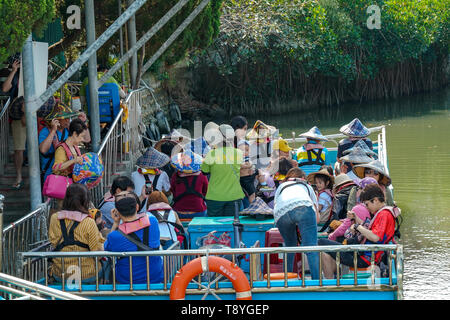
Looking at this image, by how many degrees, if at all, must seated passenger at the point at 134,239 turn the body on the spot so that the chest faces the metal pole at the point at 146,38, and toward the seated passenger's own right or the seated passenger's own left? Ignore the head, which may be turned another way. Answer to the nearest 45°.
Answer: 0° — they already face it

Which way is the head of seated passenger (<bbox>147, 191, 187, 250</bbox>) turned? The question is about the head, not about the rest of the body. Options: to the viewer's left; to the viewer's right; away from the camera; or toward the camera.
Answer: away from the camera

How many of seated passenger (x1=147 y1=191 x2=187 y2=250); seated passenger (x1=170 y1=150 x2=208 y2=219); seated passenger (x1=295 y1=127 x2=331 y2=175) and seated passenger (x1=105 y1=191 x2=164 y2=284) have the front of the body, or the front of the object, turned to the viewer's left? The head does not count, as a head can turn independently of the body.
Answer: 0

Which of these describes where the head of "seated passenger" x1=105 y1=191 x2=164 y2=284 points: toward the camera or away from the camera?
away from the camera

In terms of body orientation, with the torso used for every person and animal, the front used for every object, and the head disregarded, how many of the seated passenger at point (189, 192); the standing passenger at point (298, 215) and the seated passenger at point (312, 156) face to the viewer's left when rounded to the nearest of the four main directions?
0

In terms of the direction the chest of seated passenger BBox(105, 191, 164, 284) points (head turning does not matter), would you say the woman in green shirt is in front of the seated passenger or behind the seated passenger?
in front

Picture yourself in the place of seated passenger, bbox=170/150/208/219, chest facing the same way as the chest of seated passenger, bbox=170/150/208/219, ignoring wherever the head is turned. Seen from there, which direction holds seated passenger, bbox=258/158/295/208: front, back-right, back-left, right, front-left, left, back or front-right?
front-right

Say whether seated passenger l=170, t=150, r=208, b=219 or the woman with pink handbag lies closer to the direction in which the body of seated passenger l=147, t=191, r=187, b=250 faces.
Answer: the seated passenger

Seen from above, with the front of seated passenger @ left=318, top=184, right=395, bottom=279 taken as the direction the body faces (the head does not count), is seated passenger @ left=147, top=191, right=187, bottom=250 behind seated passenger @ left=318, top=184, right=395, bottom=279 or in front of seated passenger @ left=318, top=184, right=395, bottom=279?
in front

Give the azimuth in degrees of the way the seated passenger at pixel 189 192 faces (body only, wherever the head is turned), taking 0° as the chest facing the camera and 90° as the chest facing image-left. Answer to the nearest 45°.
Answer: approximately 180°

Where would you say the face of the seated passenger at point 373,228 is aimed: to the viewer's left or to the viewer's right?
to the viewer's left

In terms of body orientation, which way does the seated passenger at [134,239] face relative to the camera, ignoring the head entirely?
away from the camera

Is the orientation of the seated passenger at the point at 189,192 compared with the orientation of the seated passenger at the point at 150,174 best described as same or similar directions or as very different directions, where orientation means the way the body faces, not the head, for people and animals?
same or similar directions

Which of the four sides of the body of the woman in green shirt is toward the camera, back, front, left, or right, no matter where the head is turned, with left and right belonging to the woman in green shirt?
back

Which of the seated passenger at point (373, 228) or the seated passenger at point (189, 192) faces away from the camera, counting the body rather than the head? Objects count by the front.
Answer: the seated passenger at point (189, 192)

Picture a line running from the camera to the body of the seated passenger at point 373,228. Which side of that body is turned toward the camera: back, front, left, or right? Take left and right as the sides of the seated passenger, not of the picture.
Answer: left
